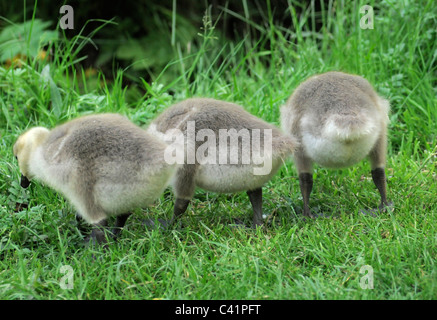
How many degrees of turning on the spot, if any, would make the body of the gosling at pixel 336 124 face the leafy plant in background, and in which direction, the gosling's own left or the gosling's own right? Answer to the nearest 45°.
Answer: approximately 45° to the gosling's own left

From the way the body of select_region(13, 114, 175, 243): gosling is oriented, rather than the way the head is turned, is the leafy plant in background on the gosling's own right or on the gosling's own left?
on the gosling's own right

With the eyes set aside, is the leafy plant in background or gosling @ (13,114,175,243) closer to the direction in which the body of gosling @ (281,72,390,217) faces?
the leafy plant in background

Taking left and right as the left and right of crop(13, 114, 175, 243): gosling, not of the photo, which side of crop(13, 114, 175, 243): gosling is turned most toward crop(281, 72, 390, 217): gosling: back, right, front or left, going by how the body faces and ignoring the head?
back

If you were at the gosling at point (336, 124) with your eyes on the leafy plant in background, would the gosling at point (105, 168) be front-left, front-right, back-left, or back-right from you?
front-left

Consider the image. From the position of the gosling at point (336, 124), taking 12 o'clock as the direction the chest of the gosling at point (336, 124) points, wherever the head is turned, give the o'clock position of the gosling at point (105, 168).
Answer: the gosling at point (105, 168) is roughly at 8 o'clock from the gosling at point (336, 124).

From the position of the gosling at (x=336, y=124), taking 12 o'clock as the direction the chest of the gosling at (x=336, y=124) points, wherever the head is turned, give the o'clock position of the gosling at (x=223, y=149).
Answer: the gosling at (x=223, y=149) is roughly at 8 o'clock from the gosling at (x=336, y=124).

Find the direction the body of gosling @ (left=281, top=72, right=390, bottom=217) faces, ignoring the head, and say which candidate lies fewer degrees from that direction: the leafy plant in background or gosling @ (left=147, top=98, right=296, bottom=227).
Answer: the leafy plant in background

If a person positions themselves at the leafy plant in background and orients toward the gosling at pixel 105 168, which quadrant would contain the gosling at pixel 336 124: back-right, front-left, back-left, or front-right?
front-left

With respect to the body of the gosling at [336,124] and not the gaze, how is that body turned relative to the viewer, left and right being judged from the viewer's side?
facing away from the viewer

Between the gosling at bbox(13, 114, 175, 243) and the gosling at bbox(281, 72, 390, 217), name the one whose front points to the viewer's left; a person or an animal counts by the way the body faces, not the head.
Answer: the gosling at bbox(13, 114, 175, 243)

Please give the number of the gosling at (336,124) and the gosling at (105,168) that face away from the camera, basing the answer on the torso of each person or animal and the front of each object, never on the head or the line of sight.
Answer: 1

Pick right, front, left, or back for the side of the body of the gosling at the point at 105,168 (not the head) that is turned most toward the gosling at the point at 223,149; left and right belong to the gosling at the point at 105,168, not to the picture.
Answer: back

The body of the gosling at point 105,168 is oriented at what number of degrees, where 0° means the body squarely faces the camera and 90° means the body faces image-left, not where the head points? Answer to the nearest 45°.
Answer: approximately 90°

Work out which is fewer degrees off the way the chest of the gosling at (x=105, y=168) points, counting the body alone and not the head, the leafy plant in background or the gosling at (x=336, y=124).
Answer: the leafy plant in background
